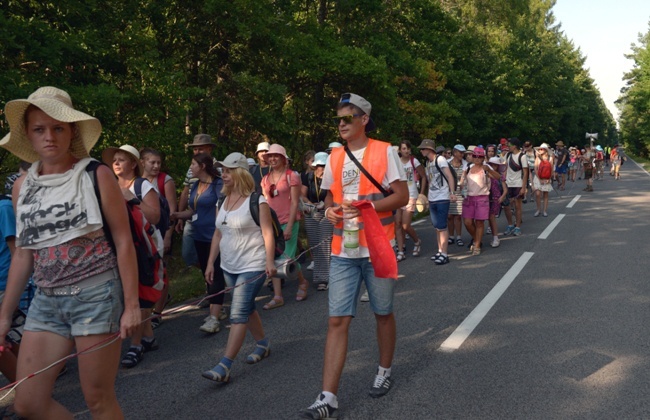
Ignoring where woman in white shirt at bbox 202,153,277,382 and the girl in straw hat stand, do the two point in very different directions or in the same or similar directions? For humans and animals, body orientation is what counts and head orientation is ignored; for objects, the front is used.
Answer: same or similar directions

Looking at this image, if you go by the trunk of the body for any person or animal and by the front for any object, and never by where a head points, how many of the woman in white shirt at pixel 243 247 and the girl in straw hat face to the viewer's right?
0

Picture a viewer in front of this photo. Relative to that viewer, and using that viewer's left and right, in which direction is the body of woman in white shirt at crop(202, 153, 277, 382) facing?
facing the viewer and to the left of the viewer

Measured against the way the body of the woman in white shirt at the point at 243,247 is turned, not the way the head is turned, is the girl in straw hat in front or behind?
in front

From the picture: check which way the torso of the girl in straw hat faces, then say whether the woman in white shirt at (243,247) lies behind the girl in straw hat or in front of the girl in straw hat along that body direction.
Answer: behind
